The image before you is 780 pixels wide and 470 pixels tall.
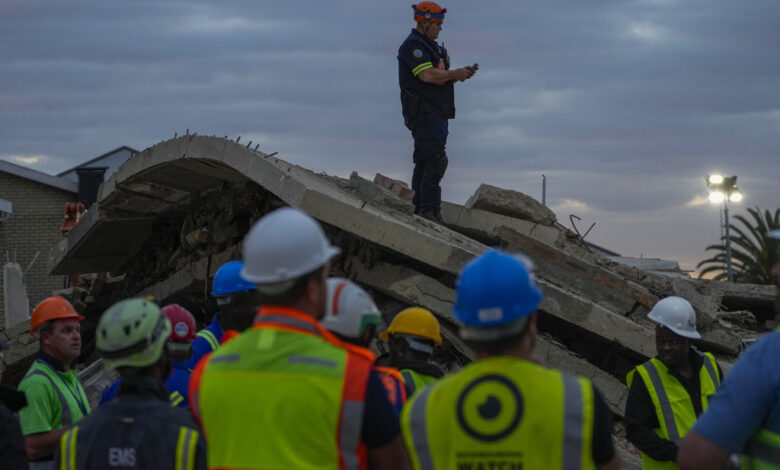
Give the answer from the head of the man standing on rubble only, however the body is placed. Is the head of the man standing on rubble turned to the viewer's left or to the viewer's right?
to the viewer's right

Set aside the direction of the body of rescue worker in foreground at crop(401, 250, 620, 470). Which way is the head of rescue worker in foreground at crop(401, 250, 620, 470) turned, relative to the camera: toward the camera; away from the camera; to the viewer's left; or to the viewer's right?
away from the camera

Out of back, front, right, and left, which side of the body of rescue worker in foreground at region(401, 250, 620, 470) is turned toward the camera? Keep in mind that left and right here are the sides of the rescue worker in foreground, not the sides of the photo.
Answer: back

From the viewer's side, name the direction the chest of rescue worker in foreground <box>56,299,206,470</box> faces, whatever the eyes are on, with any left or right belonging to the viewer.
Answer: facing away from the viewer

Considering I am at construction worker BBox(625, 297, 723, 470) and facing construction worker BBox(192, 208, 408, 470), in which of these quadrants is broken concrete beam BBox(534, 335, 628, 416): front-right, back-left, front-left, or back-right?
back-right

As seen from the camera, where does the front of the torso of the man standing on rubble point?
to the viewer's right

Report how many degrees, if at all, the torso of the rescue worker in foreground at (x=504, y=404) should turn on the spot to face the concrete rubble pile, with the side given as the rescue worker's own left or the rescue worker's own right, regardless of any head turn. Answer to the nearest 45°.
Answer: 0° — they already face it

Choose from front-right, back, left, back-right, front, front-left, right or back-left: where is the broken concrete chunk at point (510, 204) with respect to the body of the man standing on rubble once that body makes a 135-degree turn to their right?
back

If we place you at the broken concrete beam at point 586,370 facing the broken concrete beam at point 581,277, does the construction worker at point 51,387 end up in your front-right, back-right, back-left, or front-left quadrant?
back-left

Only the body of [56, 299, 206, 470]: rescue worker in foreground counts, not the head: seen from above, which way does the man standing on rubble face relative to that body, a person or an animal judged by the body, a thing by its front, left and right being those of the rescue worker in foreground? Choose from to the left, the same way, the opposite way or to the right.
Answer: to the right

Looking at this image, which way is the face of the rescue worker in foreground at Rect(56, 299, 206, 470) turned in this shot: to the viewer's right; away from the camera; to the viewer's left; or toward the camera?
away from the camera

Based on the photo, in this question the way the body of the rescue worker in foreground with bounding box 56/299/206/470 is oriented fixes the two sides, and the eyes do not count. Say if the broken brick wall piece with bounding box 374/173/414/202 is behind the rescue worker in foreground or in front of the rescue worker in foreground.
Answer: in front

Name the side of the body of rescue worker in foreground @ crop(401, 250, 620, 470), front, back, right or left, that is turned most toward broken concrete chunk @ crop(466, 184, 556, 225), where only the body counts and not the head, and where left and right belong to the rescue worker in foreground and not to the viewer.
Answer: front
